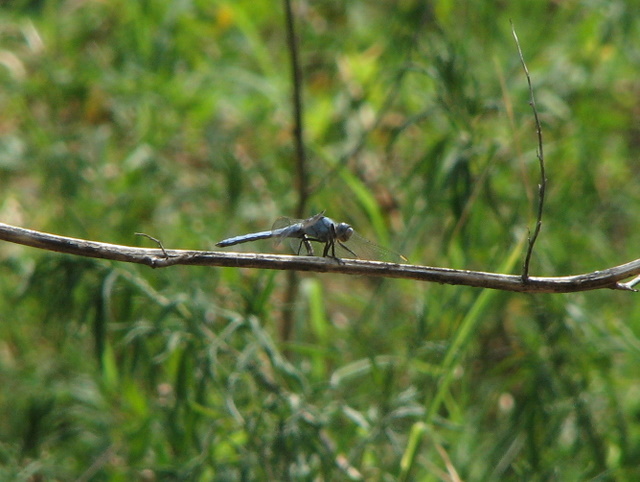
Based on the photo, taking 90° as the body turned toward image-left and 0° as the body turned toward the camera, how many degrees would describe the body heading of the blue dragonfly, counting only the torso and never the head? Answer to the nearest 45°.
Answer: approximately 270°
